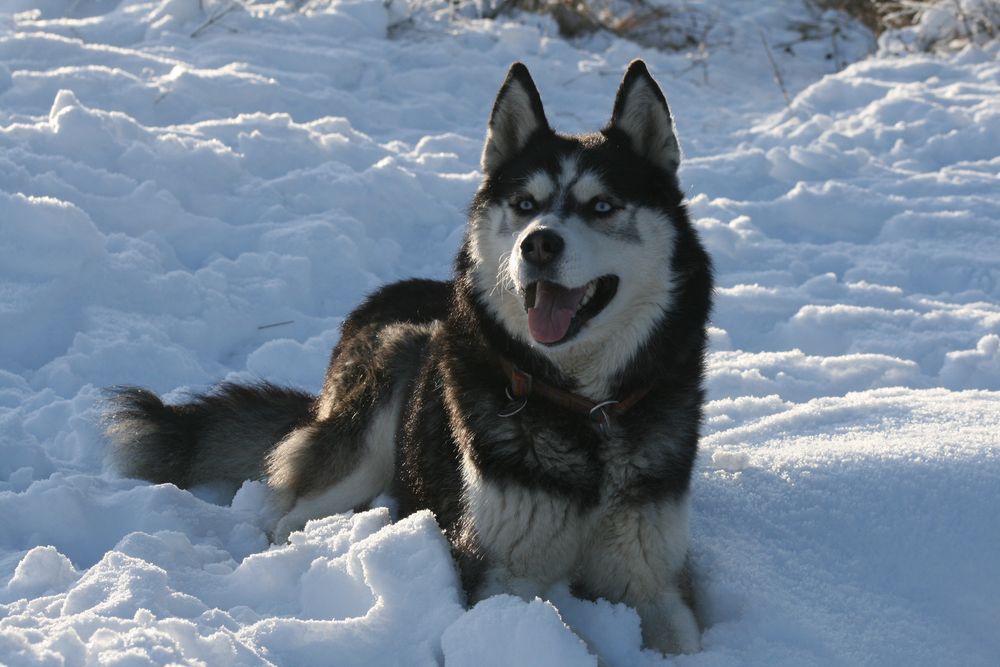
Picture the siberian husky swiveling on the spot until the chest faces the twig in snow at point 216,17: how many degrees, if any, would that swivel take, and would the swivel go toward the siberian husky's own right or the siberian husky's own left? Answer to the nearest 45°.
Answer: approximately 135° to the siberian husky's own left

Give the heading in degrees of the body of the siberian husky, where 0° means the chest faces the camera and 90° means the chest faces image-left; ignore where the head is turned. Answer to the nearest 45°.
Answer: approximately 315°

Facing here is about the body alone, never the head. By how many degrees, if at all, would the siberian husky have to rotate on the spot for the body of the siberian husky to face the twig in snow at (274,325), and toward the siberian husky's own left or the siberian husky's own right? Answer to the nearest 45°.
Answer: approximately 180°
